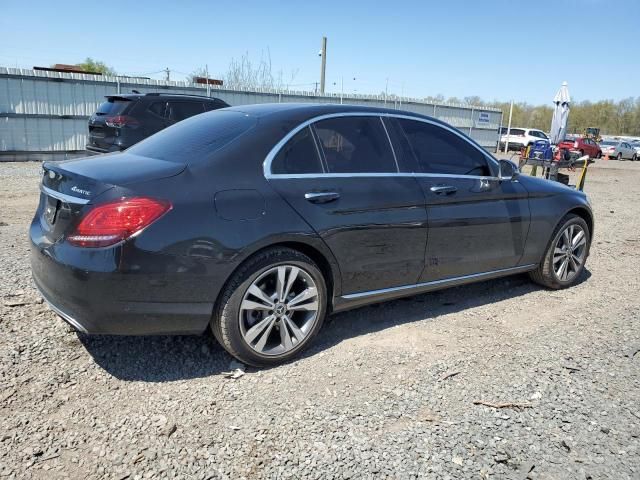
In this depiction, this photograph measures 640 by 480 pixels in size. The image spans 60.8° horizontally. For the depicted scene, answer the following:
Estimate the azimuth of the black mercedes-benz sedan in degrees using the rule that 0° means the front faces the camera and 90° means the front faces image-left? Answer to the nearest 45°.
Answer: approximately 225°

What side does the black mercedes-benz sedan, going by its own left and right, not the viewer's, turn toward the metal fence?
left

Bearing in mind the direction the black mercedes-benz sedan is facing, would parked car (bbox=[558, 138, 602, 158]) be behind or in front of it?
in front
